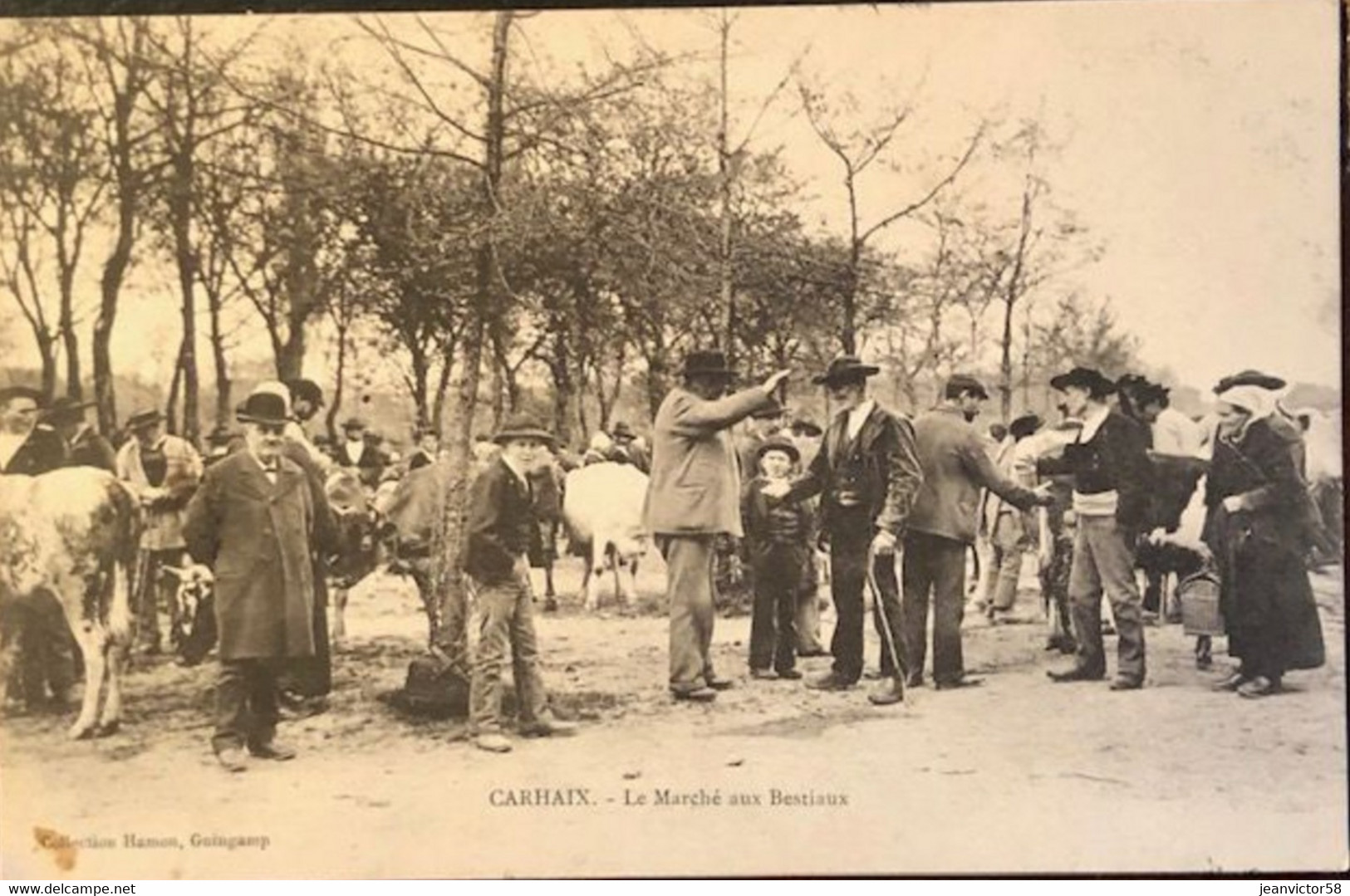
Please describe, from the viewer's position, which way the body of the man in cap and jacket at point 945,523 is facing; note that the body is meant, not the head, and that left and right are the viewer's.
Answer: facing away from the viewer and to the right of the viewer

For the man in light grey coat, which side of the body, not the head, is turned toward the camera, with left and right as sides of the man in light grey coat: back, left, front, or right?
right

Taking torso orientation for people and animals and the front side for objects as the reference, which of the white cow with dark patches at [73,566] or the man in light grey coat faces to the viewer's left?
the white cow with dark patches

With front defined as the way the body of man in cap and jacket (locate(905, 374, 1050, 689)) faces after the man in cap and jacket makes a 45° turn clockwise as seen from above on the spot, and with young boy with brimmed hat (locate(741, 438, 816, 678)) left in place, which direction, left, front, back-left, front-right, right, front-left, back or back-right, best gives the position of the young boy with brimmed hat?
back

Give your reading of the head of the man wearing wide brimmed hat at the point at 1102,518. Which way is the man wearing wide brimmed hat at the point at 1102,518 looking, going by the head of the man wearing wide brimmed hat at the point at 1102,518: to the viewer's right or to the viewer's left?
to the viewer's left

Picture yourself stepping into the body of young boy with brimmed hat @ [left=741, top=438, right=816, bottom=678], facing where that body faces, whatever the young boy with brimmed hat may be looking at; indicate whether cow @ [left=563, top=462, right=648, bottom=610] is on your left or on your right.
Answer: on your right

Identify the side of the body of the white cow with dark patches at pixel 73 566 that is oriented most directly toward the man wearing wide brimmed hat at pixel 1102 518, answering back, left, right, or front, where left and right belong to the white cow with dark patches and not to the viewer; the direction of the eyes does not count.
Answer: back

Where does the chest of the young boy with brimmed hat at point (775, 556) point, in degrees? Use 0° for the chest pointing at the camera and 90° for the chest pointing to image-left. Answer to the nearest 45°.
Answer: approximately 0°

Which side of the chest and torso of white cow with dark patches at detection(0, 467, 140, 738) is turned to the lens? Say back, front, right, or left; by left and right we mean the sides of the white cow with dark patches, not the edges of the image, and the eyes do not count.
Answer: left
